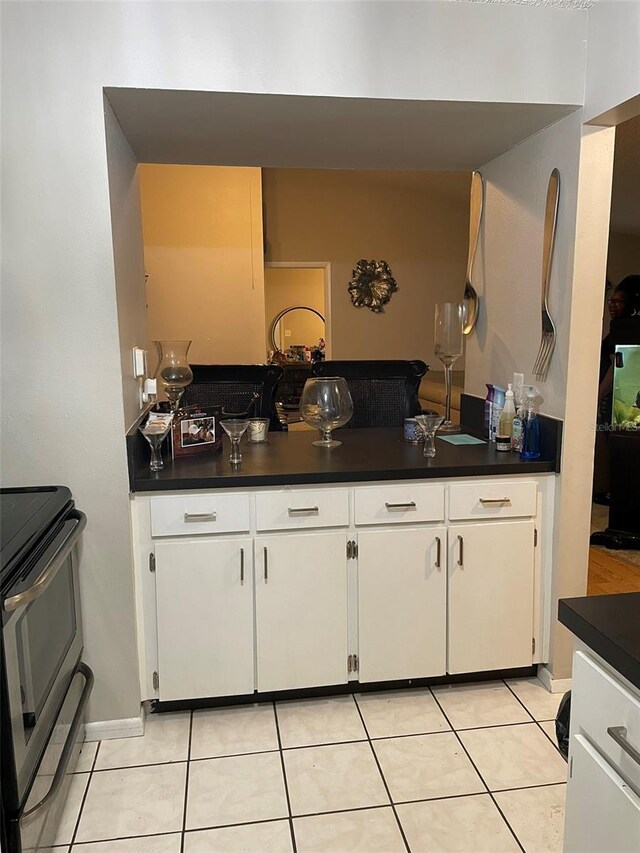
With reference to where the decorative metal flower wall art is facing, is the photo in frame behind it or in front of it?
in front

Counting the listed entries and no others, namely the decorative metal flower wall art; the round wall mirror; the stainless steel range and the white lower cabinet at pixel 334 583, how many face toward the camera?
3

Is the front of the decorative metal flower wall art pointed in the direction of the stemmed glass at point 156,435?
yes

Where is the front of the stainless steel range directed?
to the viewer's right

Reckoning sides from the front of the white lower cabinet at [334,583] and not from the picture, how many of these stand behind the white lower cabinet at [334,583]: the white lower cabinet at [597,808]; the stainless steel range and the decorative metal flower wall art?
1

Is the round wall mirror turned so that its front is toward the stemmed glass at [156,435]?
yes

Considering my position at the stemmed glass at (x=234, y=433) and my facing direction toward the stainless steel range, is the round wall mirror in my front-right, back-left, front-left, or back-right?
back-right

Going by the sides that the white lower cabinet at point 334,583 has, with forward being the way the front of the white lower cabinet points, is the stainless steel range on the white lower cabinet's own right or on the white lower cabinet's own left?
on the white lower cabinet's own right

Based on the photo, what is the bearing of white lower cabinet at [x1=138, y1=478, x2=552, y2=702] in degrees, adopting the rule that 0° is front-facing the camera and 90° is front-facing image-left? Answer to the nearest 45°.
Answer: approximately 0°

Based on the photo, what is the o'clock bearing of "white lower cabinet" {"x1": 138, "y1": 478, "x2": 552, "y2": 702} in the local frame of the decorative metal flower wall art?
The white lower cabinet is roughly at 12 o'clock from the decorative metal flower wall art.
